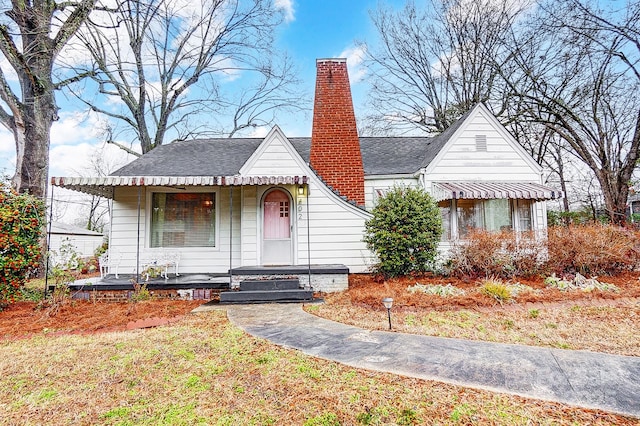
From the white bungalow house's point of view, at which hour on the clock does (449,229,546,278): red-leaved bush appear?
The red-leaved bush is roughly at 10 o'clock from the white bungalow house.

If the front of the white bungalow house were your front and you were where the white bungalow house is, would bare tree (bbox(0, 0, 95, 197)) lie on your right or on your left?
on your right

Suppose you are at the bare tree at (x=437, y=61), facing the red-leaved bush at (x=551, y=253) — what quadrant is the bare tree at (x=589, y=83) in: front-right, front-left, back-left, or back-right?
front-left

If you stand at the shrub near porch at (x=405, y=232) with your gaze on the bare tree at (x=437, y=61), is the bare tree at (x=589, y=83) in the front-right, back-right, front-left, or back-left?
front-right

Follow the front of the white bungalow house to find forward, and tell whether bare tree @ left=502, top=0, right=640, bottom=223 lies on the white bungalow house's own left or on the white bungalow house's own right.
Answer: on the white bungalow house's own left

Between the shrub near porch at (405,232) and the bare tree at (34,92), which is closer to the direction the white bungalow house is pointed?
the shrub near porch

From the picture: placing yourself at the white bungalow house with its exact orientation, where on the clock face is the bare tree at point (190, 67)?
The bare tree is roughly at 5 o'clock from the white bungalow house.

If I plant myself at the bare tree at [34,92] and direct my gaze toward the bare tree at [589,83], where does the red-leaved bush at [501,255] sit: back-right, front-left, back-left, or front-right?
front-right

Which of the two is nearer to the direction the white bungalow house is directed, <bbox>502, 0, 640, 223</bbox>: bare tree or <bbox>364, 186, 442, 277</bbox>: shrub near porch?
the shrub near porch

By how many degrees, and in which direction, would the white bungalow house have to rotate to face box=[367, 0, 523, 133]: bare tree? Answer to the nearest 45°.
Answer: approximately 135° to its left

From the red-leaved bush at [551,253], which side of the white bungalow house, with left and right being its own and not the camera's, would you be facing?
left

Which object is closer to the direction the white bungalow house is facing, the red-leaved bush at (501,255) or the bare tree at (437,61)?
the red-leaved bush

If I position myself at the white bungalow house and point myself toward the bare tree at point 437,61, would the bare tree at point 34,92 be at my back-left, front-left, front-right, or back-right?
back-left

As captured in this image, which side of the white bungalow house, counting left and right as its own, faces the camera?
front

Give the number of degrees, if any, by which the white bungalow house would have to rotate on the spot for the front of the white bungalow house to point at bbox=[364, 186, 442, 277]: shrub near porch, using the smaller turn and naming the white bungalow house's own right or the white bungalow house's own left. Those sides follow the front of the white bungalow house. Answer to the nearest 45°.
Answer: approximately 45° to the white bungalow house's own left
